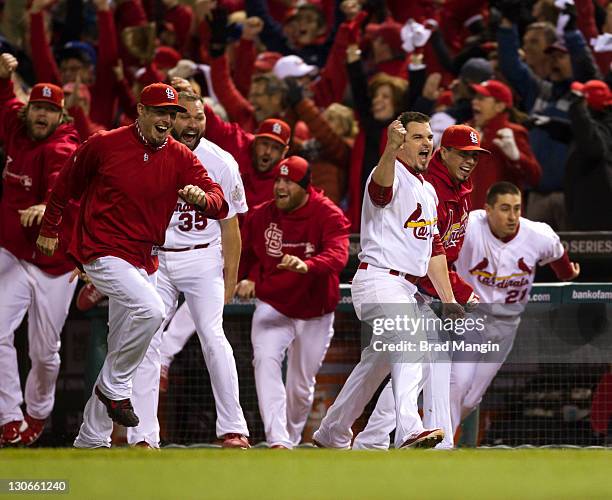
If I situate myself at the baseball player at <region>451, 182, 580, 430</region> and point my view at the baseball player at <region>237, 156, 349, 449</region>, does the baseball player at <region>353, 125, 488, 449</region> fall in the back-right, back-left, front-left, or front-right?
front-left

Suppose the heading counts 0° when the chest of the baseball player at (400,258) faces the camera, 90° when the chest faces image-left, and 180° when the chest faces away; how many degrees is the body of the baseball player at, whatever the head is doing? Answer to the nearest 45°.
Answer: approximately 315°

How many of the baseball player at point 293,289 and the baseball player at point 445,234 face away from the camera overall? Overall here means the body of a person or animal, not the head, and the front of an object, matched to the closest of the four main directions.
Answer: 0

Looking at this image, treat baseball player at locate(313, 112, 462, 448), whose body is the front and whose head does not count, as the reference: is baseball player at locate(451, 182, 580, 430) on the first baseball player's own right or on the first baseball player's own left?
on the first baseball player's own left

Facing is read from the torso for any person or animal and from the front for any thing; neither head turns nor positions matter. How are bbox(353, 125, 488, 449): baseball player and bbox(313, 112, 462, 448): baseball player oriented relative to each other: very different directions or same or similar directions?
same or similar directions

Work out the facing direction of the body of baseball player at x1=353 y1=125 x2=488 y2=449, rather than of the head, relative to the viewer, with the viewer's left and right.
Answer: facing the viewer and to the right of the viewer

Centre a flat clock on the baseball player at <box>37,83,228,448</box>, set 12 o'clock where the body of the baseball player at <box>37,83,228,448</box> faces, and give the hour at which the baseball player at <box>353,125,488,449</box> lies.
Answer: the baseball player at <box>353,125,488,449</box> is roughly at 10 o'clock from the baseball player at <box>37,83,228,448</box>.

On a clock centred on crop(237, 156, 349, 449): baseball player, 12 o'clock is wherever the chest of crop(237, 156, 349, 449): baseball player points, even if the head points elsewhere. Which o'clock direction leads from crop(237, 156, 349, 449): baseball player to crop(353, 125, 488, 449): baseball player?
crop(353, 125, 488, 449): baseball player is roughly at 9 o'clock from crop(237, 156, 349, 449): baseball player.

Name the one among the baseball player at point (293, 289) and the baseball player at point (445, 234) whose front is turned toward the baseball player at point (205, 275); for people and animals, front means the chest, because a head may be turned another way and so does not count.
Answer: the baseball player at point (293, 289)

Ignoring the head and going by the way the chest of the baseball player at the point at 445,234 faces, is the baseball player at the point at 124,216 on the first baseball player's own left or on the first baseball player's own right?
on the first baseball player's own right

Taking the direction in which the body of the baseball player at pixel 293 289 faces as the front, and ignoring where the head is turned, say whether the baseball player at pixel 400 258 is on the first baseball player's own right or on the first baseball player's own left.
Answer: on the first baseball player's own left

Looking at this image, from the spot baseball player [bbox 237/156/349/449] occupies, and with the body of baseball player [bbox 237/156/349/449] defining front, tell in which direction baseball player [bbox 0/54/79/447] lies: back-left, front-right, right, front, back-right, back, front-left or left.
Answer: front-right

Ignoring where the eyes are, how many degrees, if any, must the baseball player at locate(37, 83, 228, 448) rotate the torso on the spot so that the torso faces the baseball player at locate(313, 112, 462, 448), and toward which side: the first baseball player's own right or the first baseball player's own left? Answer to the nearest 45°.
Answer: approximately 45° to the first baseball player's own left
